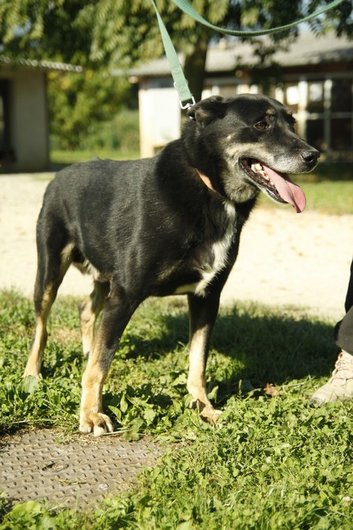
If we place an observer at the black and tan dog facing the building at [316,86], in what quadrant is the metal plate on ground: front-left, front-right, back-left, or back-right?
back-left

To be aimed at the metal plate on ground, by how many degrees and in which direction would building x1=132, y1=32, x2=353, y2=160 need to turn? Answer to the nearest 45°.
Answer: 0° — it already faces it

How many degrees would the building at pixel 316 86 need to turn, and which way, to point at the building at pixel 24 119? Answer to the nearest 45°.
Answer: approximately 45° to its right

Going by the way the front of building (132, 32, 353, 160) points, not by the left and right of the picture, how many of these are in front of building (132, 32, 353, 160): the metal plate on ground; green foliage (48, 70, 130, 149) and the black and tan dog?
2

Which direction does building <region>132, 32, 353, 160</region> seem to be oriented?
toward the camera

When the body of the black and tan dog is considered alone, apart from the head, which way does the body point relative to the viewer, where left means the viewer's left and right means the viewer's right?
facing the viewer and to the right of the viewer

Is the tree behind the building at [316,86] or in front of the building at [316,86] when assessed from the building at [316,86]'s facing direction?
in front

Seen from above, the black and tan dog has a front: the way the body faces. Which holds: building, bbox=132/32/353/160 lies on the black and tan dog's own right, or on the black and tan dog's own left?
on the black and tan dog's own left

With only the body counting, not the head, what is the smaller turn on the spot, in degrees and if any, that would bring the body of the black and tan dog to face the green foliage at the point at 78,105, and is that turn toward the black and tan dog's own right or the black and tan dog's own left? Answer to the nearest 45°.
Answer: approximately 135° to the black and tan dog's own left

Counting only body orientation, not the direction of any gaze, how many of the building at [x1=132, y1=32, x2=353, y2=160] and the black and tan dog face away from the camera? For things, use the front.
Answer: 0

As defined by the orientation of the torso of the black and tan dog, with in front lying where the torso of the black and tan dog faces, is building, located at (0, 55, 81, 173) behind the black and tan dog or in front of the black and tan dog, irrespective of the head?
behind

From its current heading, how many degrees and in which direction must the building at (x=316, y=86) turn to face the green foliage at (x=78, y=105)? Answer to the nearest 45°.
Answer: approximately 135° to its right

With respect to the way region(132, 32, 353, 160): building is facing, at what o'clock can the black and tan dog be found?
The black and tan dog is roughly at 12 o'clock from the building.
